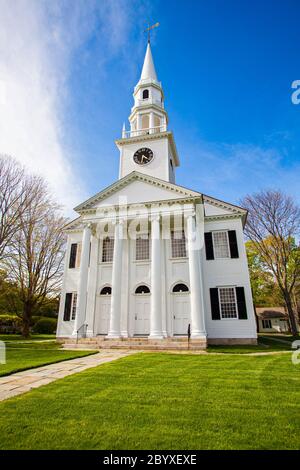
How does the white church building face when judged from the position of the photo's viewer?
facing the viewer

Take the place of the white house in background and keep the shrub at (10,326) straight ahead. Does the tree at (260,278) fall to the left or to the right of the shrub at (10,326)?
left

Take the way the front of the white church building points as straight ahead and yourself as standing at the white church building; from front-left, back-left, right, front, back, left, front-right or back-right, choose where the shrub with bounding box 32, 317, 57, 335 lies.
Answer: back-right

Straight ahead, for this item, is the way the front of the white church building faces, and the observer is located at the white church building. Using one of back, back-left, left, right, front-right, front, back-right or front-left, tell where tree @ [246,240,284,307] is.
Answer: back-left

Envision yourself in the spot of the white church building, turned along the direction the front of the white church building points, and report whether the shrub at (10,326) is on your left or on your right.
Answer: on your right

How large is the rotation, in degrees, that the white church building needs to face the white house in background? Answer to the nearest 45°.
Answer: approximately 135° to its left

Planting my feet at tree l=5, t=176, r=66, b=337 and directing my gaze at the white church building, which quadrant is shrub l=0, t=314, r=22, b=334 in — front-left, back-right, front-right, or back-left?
back-left
